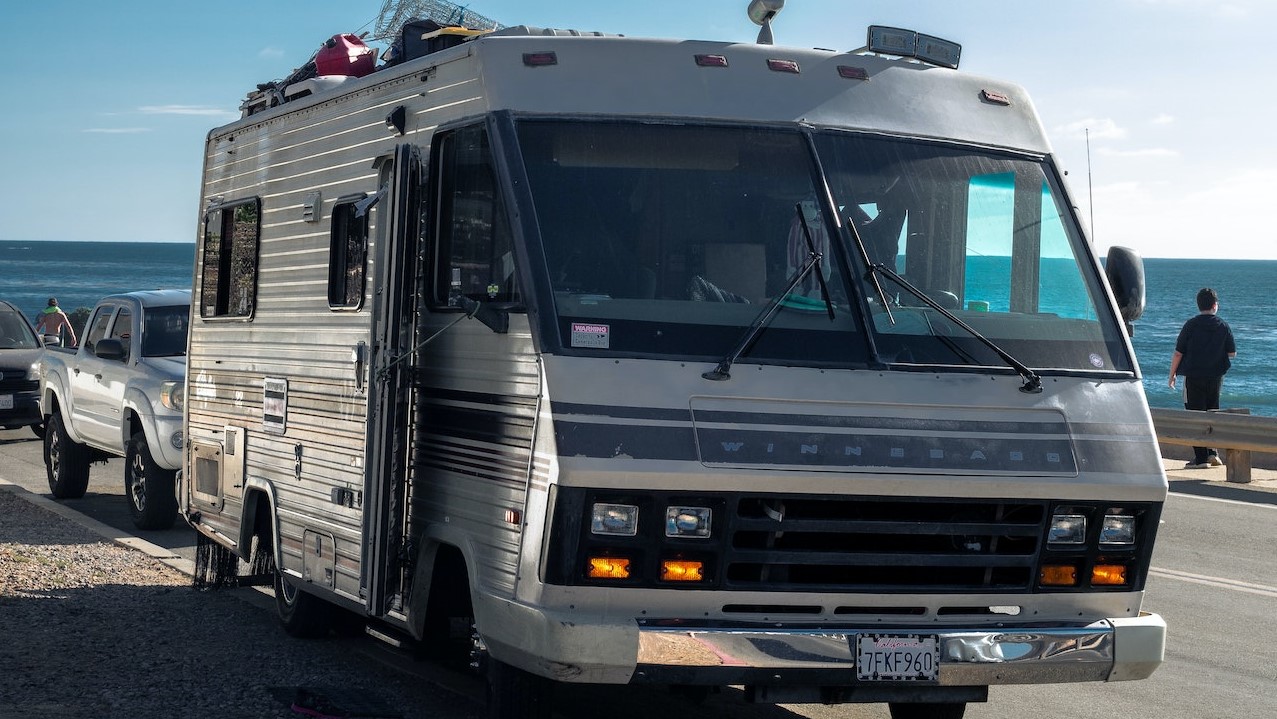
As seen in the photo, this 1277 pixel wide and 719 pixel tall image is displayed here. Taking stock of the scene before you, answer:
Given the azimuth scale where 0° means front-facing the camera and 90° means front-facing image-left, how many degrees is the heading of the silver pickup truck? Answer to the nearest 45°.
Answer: approximately 315°

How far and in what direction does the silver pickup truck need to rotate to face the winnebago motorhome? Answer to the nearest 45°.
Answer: approximately 45° to its right

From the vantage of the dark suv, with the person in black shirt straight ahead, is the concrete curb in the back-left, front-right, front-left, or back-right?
front-right

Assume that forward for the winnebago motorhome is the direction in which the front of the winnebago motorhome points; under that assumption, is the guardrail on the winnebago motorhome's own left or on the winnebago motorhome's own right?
on the winnebago motorhome's own left

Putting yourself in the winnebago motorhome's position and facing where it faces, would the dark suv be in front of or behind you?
behind

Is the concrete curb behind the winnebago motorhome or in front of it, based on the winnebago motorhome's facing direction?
behind

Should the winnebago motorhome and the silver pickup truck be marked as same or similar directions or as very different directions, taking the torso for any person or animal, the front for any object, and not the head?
same or similar directions

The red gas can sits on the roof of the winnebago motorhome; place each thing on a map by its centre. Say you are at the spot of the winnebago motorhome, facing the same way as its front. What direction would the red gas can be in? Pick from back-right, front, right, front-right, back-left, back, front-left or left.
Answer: back

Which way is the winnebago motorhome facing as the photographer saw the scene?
facing the viewer and to the right of the viewer

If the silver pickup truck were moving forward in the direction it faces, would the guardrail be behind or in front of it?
in front

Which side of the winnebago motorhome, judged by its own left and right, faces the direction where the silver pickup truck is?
back

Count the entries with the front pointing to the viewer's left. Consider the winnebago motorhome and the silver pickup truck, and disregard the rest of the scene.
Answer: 0

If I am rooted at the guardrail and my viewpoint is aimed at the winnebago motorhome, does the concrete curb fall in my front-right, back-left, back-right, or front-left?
front-right

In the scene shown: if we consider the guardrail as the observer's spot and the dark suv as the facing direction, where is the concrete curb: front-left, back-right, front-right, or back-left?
front-left
